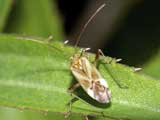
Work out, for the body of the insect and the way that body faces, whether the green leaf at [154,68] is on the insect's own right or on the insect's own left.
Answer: on the insect's own right

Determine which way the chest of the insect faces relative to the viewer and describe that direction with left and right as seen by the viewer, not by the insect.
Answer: facing away from the viewer and to the left of the viewer
